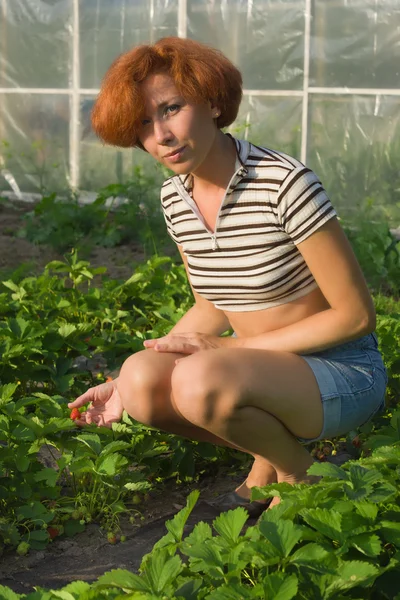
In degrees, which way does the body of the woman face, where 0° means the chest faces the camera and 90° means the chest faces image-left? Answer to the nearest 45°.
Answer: approximately 45°
